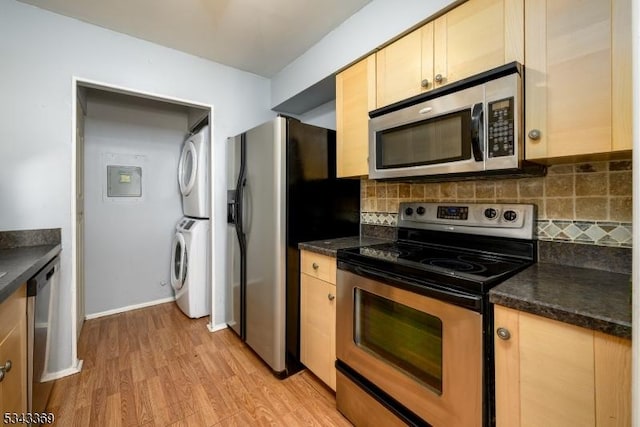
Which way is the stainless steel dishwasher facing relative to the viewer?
to the viewer's right

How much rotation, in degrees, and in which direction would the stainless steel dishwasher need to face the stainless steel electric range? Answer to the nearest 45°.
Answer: approximately 45° to its right

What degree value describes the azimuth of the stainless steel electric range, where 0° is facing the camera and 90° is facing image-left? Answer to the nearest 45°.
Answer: approximately 45°

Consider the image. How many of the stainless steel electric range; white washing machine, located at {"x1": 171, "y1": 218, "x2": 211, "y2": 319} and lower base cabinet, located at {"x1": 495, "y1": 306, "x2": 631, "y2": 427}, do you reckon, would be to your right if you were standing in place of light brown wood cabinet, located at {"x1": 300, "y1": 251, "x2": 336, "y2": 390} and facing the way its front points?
1

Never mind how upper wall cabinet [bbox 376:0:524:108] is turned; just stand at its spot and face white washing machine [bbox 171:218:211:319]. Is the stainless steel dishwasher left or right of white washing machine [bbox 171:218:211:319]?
left

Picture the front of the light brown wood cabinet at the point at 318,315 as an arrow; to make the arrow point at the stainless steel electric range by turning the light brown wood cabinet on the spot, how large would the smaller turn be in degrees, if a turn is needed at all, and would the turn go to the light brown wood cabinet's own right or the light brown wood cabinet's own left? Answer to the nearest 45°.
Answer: approximately 90° to the light brown wood cabinet's own left

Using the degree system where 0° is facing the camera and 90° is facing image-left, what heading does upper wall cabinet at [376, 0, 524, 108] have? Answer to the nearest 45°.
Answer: approximately 45°

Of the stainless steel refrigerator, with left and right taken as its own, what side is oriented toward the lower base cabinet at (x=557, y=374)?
left

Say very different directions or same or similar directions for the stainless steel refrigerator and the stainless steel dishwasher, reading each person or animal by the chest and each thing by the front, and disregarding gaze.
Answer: very different directions

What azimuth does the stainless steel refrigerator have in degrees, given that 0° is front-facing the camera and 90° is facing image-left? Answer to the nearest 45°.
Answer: approximately 45°

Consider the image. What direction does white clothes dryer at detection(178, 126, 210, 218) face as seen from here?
to the viewer's left
